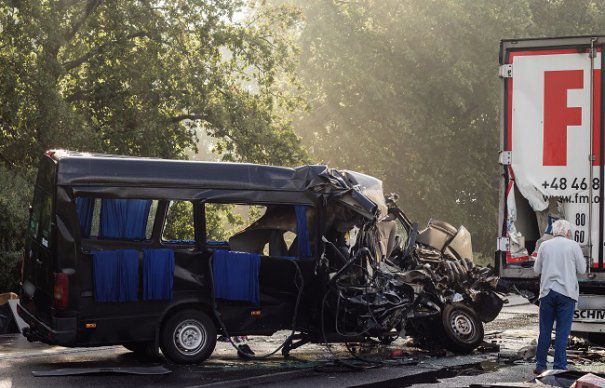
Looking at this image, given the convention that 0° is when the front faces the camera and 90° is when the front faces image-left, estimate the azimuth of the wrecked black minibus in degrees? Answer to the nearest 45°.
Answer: approximately 270°

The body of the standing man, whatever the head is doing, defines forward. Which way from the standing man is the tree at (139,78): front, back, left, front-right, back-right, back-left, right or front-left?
front-left

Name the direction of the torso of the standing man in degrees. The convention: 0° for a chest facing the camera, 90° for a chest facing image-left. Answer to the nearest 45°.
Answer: approximately 180°

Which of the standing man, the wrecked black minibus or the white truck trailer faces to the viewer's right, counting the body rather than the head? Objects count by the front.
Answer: the wrecked black minibus

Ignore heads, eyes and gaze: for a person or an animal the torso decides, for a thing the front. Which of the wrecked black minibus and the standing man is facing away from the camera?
the standing man

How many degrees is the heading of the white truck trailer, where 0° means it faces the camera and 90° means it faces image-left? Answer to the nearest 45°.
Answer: approximately 180°

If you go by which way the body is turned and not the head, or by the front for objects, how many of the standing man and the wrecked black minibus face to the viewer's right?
1

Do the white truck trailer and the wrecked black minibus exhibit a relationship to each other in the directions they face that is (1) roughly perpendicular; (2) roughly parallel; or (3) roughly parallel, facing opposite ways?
roughly perpendicular

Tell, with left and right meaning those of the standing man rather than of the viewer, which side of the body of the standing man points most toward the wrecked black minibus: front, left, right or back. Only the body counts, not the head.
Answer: left

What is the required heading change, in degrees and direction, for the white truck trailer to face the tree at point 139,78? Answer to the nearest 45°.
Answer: approximately 45° to its left

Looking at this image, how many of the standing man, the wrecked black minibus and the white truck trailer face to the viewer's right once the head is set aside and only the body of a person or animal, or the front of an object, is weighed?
1
